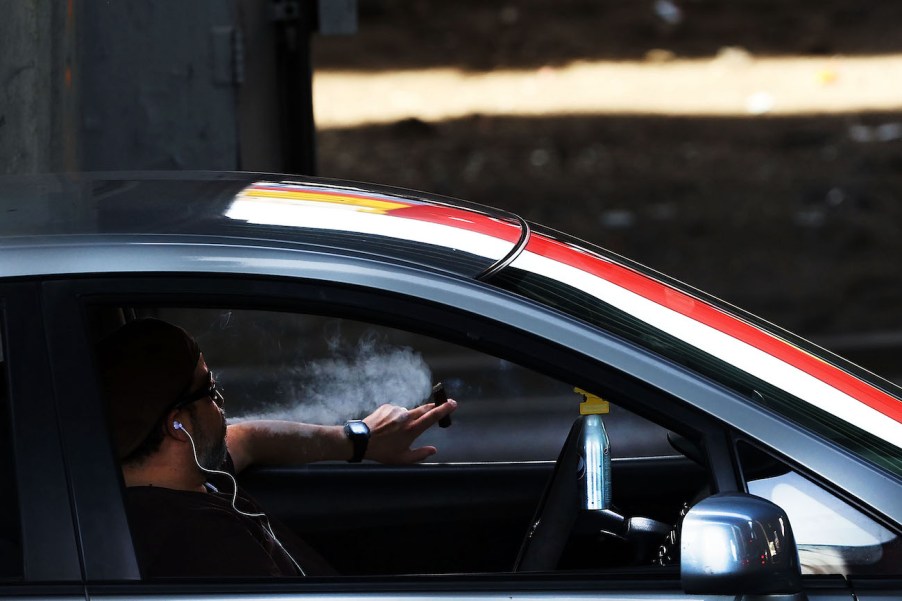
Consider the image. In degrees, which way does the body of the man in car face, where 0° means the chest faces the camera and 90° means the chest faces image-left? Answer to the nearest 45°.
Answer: approximately 270°

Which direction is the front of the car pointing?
to the viewer's right
